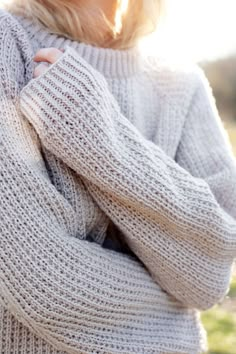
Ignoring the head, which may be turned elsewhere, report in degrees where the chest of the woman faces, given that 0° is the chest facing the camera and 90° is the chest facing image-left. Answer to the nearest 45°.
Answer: approximately 315°
